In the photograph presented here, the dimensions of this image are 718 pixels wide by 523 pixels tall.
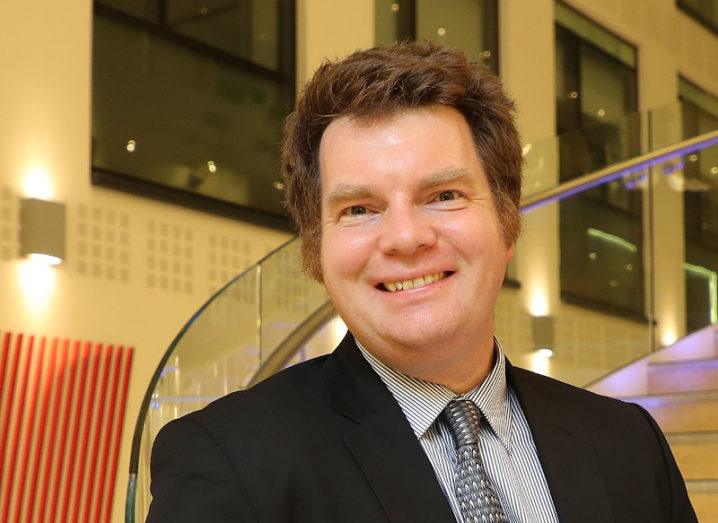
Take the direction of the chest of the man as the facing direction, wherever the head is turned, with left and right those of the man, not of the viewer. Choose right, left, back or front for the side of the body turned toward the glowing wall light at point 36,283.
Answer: back

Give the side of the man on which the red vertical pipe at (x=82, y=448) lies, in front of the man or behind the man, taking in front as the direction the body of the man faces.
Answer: behind

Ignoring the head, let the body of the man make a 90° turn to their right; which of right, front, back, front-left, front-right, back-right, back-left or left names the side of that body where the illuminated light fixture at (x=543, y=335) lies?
right

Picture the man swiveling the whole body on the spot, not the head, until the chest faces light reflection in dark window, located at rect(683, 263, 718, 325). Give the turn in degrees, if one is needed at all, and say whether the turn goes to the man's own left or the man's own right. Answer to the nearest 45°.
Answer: approximately 180°

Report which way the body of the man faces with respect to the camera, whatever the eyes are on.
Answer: toward the camera

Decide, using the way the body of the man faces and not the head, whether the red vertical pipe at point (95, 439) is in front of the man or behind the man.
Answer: behind

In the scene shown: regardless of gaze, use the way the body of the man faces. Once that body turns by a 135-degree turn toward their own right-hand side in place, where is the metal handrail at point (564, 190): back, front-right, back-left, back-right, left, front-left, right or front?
front-right

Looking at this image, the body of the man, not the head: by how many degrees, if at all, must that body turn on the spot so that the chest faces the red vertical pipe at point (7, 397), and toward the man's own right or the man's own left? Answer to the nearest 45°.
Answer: approximately 135° to the man's own right

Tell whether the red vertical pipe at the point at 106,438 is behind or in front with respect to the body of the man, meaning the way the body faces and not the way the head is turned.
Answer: behind

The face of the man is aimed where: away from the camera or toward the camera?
toward the camera

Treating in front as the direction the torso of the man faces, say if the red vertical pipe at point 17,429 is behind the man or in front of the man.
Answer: behind

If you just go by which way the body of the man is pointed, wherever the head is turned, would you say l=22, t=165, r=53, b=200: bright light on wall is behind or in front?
behind

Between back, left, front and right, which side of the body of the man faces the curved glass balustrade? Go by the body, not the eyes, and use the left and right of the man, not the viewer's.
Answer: back

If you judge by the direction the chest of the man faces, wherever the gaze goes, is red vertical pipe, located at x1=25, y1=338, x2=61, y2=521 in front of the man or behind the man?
behind

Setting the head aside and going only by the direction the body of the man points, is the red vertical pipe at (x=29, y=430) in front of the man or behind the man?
behind

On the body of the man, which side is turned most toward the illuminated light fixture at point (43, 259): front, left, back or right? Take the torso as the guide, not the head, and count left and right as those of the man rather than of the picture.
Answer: back
